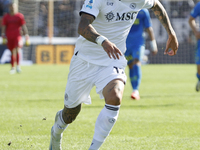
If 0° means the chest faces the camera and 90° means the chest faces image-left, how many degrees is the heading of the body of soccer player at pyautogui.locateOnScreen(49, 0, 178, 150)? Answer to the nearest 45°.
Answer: approximately 315°

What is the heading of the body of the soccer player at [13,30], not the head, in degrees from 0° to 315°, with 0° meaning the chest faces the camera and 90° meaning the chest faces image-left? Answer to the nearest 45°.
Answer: approximately 0°
